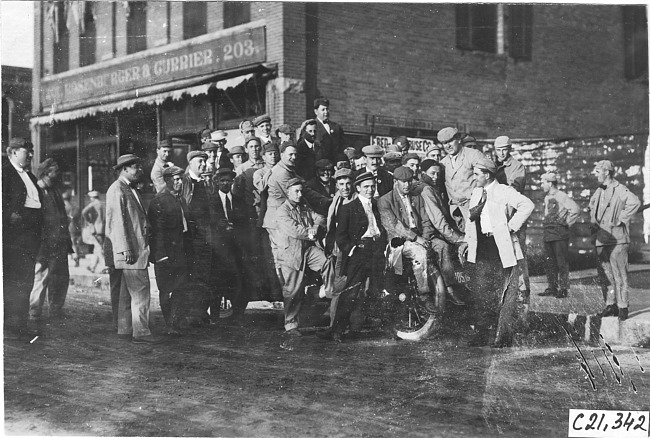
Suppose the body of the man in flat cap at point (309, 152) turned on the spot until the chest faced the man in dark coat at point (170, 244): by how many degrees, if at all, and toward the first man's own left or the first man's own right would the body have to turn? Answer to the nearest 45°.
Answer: approximately 90° to the first man's own right

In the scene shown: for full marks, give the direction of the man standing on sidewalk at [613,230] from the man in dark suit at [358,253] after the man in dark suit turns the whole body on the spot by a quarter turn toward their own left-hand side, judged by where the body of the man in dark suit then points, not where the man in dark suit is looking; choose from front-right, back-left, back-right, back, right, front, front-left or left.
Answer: front-right

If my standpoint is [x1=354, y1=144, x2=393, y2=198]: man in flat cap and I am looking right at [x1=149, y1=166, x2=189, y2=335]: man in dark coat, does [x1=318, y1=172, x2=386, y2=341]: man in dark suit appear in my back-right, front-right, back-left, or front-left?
front-left

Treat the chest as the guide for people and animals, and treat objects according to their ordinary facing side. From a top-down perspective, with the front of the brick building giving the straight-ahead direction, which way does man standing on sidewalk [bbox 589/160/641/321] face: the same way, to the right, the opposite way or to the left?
the same way

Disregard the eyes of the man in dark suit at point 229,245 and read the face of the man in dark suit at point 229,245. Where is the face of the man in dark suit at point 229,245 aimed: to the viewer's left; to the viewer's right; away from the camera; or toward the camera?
toward the camera

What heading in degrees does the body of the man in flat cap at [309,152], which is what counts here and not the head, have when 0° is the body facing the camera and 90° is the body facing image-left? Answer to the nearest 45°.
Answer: approximately 315°

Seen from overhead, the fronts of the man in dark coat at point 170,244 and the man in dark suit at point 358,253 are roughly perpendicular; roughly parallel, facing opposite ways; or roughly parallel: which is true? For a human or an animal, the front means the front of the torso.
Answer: roughly parallel

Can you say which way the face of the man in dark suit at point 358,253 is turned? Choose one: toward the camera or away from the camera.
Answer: toward the camera

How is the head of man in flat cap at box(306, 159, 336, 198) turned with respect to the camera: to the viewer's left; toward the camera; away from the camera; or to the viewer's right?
toward the camera

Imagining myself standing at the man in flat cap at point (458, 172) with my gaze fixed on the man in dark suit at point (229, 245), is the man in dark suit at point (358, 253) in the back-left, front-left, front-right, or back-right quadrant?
front-left

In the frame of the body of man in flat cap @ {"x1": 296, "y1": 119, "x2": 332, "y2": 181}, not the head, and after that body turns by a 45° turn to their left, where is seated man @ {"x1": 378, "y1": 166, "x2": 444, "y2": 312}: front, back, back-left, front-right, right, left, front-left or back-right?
front-right

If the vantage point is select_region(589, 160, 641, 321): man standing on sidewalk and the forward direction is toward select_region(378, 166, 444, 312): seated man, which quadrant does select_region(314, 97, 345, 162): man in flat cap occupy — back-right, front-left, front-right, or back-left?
front-right

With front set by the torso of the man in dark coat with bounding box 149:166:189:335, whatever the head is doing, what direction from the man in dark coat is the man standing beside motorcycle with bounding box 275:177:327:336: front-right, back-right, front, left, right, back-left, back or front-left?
front-left

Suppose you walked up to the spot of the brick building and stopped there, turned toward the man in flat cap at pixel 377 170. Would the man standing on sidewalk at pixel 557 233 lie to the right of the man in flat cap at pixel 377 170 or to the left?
left

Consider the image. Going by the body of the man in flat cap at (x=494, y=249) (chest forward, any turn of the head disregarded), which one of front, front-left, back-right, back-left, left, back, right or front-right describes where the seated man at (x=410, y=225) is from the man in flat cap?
front-right

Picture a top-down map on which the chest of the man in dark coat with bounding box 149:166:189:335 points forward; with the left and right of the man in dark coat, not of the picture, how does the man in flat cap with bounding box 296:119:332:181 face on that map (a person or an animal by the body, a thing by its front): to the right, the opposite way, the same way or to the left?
the same way
